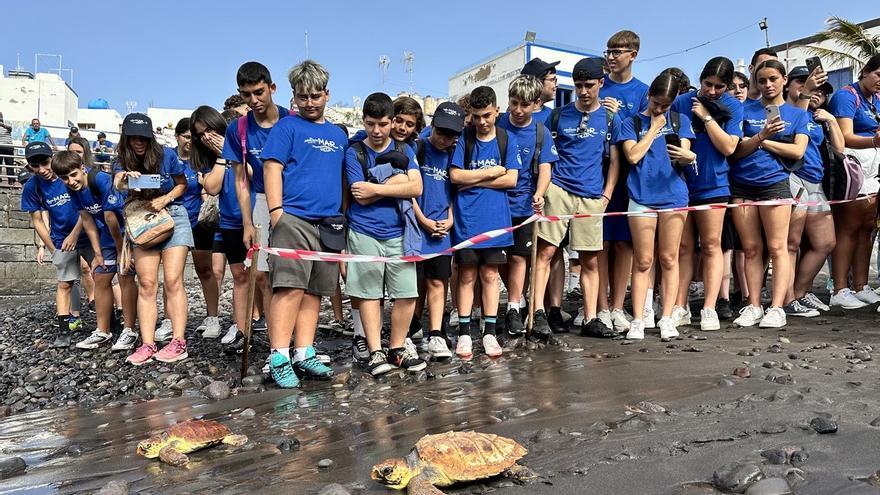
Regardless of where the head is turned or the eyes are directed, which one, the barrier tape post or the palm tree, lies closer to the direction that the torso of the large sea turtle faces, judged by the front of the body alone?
the barrier tape post

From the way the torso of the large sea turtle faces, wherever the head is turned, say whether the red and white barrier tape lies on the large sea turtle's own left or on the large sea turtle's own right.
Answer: on the large sea turtle's own right

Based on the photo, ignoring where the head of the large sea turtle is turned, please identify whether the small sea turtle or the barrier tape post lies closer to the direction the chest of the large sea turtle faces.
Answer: the small sea turtle

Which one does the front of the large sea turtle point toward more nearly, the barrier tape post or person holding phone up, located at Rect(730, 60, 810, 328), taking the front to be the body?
the barrier tape post

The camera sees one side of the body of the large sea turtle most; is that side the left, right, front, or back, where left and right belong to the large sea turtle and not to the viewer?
left

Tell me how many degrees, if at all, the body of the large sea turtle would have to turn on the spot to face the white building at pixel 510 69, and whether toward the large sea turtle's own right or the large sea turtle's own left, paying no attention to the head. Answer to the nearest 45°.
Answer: approximately 90° to the large sea turtle's own right

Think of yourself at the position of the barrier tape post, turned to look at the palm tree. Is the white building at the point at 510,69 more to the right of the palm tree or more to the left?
left

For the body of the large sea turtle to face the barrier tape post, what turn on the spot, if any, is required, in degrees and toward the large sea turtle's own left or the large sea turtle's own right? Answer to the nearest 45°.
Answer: approximately 45° to the large sea turtle's own right

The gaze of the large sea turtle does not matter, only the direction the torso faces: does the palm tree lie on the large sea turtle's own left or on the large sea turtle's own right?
on the large sea turtle's own right
